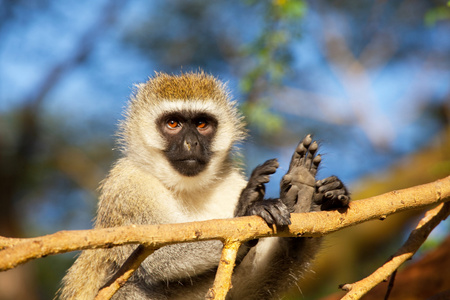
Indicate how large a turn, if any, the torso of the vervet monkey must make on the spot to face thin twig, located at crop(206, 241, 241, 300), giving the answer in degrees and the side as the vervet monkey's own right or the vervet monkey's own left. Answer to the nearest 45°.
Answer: approximately 45° to the vervet monkey's own right

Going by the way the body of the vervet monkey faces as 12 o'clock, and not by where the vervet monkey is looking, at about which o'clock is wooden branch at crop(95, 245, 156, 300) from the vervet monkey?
The wooden branch is roughly at 2 o'clock from the vervet monkey.

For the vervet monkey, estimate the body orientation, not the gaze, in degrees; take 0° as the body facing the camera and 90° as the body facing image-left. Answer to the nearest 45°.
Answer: approximately 315°
